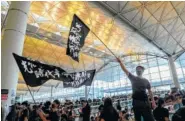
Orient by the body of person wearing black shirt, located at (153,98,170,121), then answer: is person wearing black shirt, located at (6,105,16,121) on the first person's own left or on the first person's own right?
on the first person's own left

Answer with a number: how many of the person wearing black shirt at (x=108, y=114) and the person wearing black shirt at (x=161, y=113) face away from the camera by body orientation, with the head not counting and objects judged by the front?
2

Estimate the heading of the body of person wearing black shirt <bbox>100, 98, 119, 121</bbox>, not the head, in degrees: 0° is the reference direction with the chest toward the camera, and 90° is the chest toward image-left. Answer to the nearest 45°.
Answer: approximately 180°

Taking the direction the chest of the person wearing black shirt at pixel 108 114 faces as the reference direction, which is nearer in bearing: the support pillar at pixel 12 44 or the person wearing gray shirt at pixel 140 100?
the support pillar

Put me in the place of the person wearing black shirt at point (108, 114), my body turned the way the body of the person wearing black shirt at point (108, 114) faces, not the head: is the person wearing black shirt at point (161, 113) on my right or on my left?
on my right

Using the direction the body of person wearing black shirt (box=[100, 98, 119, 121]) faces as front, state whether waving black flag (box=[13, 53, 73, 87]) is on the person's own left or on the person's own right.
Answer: on the person's own left

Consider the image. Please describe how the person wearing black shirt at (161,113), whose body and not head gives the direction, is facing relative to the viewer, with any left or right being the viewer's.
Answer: facing away from the viewer

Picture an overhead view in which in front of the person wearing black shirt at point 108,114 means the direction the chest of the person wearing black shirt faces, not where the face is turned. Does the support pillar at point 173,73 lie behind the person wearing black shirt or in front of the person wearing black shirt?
in front

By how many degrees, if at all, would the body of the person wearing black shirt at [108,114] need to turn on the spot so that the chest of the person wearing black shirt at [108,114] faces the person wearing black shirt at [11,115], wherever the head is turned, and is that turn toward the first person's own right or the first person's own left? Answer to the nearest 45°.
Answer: approximately 45° to the first person's own left

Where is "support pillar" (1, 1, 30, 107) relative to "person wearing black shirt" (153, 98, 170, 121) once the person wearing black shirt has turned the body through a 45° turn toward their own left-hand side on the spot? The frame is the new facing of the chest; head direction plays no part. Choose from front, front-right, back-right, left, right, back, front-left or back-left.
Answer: front-left
